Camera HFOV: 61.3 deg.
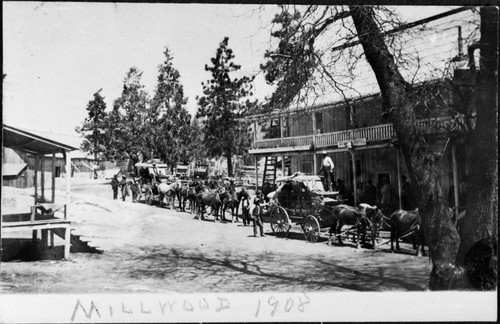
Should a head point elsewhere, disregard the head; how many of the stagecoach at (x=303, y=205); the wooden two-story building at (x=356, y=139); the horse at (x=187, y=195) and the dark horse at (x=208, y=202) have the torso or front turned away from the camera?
0

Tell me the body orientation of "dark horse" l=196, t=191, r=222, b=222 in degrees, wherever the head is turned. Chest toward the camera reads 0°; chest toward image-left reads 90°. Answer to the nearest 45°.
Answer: approximately 315°

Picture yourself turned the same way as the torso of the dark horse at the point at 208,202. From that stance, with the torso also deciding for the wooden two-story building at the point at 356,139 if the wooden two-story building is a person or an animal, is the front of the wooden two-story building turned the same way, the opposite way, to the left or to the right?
to the right

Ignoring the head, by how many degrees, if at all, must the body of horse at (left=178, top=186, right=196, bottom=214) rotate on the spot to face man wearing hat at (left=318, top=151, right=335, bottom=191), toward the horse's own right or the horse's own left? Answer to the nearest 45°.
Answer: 0° — it already faces them

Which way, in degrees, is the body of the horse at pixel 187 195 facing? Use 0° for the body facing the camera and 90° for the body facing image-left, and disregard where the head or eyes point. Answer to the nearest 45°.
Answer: approximately 315°

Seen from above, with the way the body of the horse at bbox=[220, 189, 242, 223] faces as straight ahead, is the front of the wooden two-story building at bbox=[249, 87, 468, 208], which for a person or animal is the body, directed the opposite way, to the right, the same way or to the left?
to the right

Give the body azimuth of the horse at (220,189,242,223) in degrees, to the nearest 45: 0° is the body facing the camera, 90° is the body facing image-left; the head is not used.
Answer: approximately 315°

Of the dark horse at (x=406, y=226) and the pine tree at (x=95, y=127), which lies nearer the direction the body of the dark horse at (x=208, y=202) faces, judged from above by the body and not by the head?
the dark horse

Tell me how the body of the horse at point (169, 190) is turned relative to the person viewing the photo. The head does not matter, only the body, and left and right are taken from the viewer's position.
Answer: facing the viewer and to the right of the viewer

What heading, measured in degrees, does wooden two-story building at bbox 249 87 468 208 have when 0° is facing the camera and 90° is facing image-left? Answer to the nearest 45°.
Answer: approximately 45°

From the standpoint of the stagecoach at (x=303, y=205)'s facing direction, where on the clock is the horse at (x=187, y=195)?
The horse is roughly at 5 o'clock from the stagecoach.
